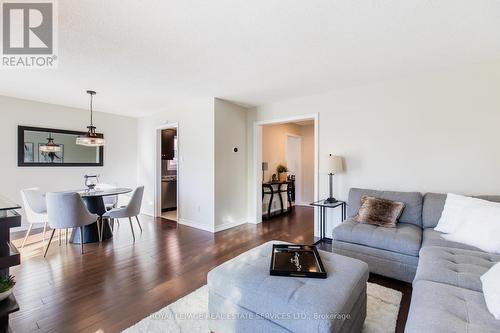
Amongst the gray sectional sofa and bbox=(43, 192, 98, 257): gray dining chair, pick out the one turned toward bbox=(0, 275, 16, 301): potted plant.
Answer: the gray sectional sofa

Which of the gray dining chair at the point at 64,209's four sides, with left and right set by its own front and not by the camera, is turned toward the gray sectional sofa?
right

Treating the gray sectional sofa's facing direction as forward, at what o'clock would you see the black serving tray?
The black serving tray is roughly at 12 o'clock from the gray sectional sofa.

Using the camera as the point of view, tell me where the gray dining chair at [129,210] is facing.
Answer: facing to the left of the viewer

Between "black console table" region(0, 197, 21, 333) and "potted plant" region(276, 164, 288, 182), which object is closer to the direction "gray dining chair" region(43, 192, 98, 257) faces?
the potted plant

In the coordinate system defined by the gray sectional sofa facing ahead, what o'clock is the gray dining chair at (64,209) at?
The gray dining chair is roughly at 1 o'clock from the gray sectional sofa.

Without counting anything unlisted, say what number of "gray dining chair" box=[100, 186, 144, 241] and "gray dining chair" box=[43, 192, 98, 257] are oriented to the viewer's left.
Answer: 1

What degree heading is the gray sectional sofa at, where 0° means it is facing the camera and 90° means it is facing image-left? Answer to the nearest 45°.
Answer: approximately 45°

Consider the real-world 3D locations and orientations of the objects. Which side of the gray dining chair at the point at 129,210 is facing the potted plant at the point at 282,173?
back

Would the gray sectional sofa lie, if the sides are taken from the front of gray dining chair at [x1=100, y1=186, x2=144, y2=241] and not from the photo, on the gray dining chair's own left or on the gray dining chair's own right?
on the gray dining chair's own left

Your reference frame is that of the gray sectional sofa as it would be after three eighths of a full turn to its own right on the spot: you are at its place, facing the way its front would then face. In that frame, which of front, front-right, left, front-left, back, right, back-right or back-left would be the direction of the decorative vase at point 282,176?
front-left

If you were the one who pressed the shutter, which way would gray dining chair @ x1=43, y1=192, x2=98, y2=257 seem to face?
facing away from the viewer and to the right of the viewer
